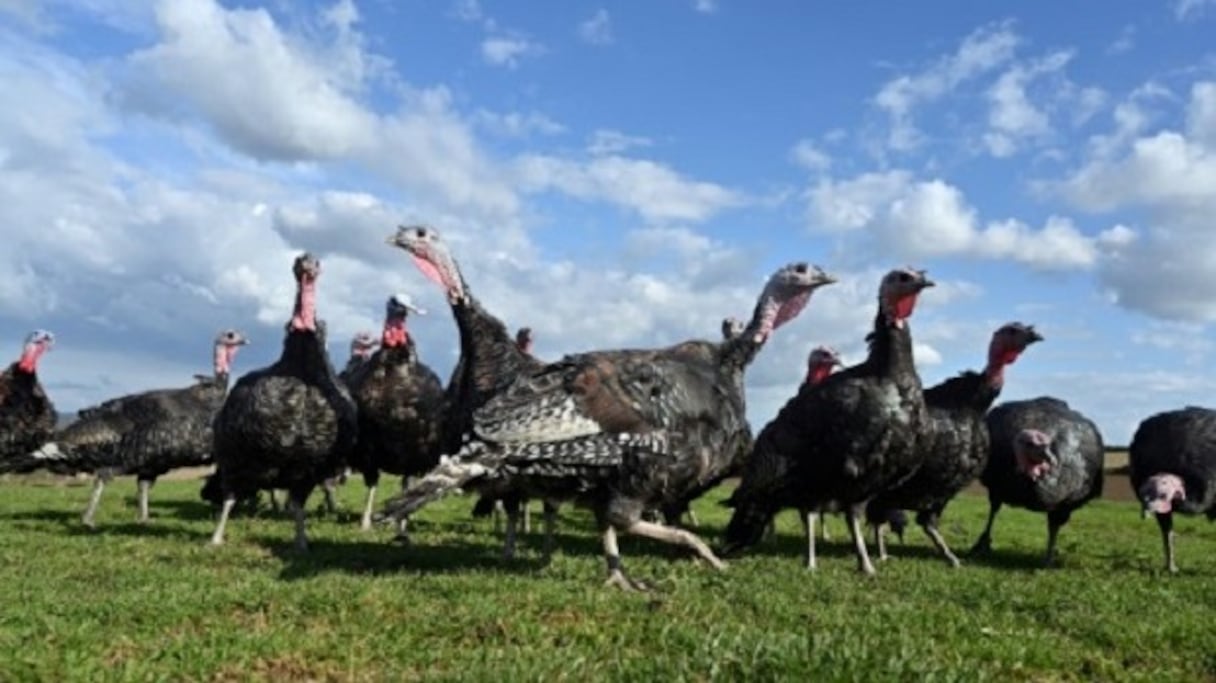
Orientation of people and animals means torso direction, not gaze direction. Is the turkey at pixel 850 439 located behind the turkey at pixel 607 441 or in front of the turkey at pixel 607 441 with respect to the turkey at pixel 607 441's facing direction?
in front

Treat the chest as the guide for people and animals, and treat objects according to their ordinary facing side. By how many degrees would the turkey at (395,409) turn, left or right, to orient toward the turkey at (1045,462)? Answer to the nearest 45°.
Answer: approximately 90° to its left

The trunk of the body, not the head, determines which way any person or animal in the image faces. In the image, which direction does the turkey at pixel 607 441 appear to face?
to the viewer's right

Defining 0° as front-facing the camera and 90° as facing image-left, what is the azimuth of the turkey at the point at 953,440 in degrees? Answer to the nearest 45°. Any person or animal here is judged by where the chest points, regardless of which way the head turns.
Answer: approximately 270°

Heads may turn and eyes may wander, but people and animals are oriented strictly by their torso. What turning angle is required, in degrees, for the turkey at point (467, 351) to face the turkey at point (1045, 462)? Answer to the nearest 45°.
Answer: approximately 180°

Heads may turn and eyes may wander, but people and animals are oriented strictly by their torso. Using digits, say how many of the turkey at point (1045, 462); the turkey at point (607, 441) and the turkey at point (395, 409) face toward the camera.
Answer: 2

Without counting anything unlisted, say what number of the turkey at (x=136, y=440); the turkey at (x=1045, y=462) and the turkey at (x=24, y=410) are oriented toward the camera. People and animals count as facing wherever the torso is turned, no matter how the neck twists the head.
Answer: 1

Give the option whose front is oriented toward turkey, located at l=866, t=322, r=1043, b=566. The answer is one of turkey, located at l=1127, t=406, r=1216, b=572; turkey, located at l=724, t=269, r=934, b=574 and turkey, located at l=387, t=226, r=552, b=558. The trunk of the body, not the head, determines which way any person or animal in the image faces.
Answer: turkey, located at l=724, t=269, r=934, b=574

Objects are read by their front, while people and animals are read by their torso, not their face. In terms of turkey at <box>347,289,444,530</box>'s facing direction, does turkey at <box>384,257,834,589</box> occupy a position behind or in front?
in front

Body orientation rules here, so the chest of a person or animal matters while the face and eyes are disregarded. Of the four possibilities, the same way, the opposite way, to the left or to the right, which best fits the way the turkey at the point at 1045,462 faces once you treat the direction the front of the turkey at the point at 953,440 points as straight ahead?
to the right

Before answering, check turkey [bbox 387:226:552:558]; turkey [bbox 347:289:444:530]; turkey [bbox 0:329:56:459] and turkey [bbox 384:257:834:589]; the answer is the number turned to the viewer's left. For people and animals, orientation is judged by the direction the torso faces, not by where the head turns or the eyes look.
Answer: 1

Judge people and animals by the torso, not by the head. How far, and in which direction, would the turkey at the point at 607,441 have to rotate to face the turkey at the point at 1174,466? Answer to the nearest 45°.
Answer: approximately 45° to its left

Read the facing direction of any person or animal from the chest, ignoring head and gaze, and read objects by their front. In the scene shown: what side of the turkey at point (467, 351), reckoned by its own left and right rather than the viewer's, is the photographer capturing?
left

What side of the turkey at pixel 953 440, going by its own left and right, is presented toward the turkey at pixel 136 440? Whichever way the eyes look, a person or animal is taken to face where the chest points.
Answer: back

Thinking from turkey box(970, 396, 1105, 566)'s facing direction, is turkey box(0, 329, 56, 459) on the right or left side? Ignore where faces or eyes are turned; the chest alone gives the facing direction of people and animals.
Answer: on its right
